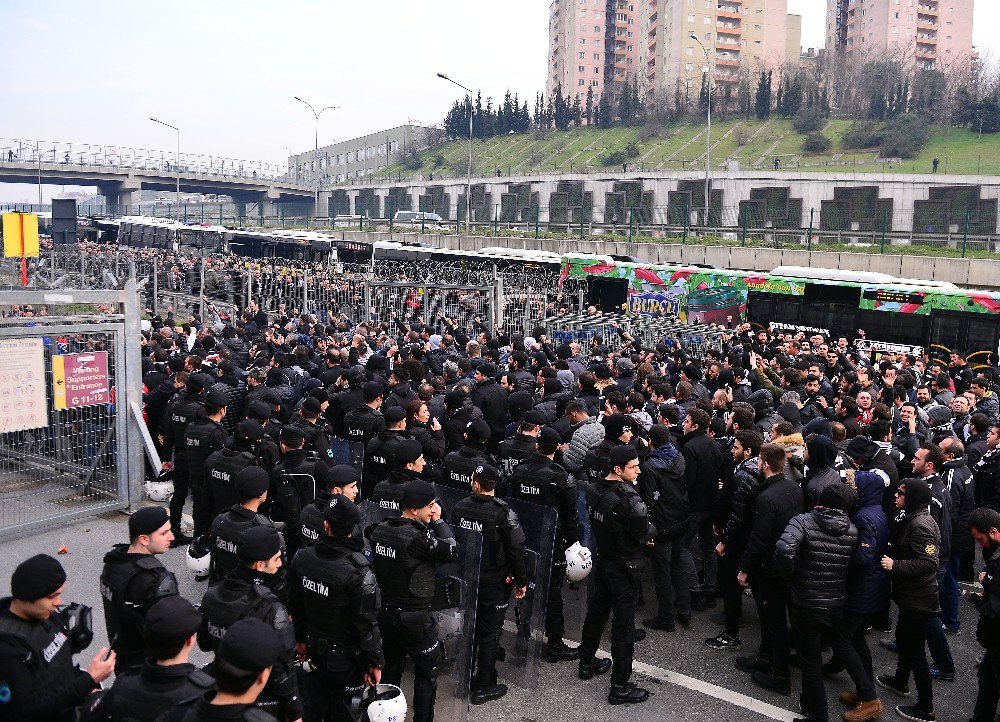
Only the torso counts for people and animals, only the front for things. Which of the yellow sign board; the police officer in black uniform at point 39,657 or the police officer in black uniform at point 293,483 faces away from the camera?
the police officer in black uniform at point 293,483

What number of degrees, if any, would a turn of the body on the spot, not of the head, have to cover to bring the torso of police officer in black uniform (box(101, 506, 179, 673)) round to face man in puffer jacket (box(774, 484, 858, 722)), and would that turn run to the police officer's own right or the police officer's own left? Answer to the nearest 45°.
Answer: approximately 45° to the police officer's own right

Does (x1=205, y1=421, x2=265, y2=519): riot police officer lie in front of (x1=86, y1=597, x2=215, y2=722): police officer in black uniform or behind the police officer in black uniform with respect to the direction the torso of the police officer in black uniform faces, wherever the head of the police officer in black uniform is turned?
in front

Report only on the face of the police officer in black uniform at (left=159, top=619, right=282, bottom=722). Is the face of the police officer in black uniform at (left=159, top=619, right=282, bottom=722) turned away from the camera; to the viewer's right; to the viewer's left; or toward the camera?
away from the camera

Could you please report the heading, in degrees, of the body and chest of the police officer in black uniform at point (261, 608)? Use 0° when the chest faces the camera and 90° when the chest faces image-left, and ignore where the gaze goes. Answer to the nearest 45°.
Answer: approximately 225°

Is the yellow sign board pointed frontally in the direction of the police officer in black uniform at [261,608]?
yes

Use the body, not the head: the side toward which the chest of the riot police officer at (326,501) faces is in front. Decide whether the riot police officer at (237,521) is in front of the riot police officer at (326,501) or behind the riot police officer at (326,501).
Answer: behind

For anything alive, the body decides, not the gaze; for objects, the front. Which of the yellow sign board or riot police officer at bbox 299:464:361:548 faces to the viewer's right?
the riot police officer
